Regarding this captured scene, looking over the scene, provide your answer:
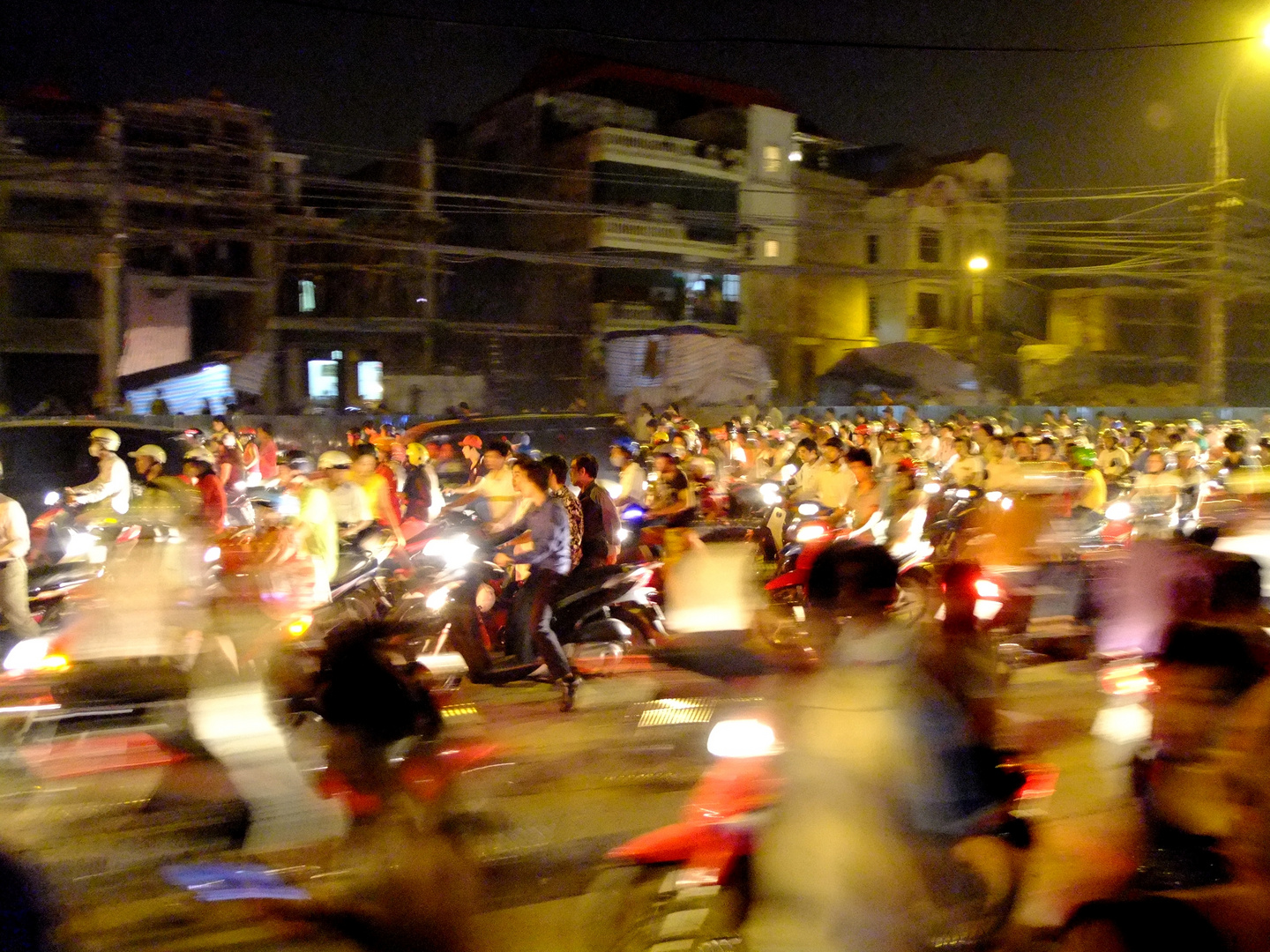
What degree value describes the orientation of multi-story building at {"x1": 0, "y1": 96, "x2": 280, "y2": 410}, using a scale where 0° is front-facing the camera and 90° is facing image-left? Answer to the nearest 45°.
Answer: approximately 0°

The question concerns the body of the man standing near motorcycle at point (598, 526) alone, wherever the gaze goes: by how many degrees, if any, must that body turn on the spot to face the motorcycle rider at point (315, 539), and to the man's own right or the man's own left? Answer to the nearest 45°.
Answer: approximately 45° to the man's own left

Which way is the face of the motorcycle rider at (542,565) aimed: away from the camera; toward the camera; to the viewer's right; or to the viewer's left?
to the viewer's left

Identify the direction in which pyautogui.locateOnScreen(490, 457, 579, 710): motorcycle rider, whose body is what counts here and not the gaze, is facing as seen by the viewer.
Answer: to the viewer's left

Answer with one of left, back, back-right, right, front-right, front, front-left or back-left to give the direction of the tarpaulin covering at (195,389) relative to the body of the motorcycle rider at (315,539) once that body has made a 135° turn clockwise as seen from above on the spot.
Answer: front-left

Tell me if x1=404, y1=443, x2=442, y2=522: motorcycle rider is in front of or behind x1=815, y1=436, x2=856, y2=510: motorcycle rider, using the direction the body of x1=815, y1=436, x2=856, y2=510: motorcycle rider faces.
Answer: in front

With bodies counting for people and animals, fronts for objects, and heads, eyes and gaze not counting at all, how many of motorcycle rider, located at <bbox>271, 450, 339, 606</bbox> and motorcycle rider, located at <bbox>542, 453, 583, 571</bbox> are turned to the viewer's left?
2

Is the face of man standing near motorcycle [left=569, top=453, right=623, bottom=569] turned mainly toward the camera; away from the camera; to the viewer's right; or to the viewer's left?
to the viewer's left

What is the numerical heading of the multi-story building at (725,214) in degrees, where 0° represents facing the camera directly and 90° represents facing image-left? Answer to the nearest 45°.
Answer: approximately 315°

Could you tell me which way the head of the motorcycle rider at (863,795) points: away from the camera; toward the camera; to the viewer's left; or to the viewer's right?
away from the camera

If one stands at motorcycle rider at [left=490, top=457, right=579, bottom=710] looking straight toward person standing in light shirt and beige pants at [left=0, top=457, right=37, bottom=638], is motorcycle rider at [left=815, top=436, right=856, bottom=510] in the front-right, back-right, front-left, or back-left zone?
back-right

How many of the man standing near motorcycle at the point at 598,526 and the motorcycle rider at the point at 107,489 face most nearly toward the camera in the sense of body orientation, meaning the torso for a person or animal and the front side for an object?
0

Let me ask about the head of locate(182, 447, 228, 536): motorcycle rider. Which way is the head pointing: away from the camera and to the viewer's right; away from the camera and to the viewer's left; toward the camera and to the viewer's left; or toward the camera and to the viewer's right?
toward the camera and to the viewer's left

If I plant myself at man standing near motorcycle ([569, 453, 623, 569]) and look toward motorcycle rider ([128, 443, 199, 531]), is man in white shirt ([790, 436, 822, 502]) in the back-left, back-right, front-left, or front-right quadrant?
back-right

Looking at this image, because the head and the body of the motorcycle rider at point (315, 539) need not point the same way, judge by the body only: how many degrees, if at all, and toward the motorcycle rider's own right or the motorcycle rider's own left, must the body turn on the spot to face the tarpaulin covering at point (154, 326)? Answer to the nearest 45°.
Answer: approximately 90° to the motorcycle rider's own right

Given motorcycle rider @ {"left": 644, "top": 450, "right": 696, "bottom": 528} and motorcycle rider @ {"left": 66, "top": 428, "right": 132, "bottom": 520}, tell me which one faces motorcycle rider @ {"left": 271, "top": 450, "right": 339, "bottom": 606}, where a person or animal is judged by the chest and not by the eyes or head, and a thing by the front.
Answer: motorcycle rider @ {"left": 644, "top": 450, "right": 696, "bottom": 528}
